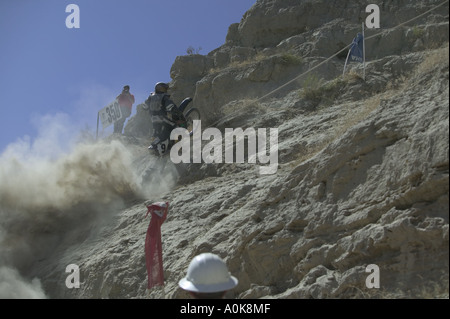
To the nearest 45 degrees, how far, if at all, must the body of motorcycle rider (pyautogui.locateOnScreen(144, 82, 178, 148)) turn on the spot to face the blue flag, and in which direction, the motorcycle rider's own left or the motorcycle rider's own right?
approximately 45° to the motorcycle rider's own right

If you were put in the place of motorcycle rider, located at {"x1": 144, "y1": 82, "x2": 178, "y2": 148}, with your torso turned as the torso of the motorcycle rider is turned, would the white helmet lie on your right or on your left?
on your right

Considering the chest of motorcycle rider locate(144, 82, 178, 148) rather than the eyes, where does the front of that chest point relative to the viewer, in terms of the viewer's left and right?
facing away from the viewer and to the right of the viewer

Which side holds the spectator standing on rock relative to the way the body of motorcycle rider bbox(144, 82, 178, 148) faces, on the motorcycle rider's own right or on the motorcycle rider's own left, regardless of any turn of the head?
on the motorcycle rider's own left

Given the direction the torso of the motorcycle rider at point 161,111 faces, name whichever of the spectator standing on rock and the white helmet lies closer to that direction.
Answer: the spectator standing on rock
